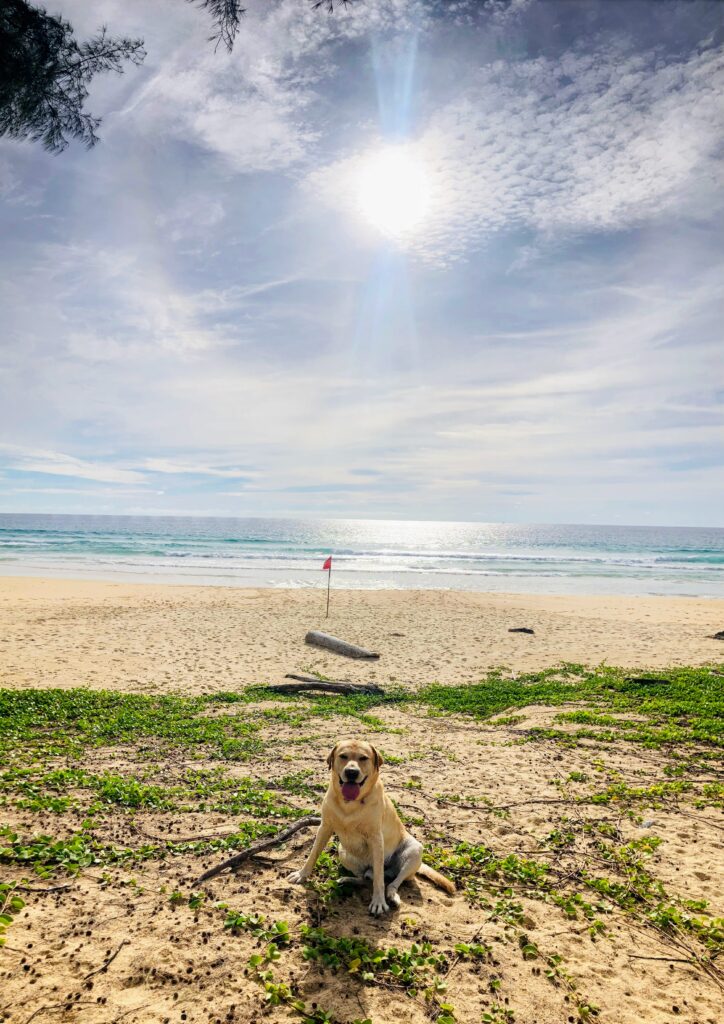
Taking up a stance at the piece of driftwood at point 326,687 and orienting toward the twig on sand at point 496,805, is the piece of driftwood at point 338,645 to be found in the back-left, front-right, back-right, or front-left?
back-left

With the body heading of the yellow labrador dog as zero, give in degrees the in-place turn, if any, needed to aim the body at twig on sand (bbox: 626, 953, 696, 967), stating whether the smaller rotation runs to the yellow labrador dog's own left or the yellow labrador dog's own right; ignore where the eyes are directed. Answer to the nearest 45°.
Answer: approximately 135° to the yellow labrador dog's own left

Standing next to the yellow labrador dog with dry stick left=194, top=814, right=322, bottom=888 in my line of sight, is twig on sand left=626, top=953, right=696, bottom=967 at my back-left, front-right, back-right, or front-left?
back-right

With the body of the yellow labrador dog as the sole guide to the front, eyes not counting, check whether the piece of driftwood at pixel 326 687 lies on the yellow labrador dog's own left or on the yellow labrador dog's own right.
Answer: on the yellow labrador dog's own right

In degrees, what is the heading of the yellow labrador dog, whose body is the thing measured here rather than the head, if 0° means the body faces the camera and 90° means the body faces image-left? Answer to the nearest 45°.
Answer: approximately 45°

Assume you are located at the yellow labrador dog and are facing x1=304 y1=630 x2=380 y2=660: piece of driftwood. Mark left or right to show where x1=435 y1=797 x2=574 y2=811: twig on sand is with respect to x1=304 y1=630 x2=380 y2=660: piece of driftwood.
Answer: right

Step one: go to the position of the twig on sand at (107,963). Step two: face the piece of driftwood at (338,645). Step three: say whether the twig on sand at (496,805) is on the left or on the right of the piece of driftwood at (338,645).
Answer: right

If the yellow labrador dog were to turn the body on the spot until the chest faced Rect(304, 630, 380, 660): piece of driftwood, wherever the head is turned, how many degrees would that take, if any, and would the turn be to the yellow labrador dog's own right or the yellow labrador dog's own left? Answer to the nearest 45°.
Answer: approximately 135° to the yellow labrador dog's own right

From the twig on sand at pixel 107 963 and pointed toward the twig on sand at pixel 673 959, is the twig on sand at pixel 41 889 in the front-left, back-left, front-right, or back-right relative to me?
back-left

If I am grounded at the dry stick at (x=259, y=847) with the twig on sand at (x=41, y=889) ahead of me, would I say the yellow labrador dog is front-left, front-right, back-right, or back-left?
back-left

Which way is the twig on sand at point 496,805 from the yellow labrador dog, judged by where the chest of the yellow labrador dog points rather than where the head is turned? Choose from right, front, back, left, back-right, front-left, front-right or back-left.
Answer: back
